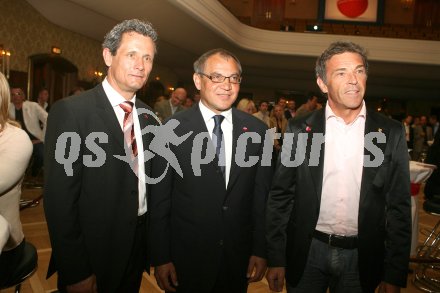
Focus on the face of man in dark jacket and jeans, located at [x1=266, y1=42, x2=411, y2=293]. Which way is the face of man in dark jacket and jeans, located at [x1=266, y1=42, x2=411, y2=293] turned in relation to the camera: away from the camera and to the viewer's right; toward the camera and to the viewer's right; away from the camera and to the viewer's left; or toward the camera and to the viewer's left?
toward the camera and to the viewer's right

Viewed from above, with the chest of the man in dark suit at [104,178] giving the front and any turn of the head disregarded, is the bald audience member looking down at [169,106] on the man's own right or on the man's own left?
on the man's own left

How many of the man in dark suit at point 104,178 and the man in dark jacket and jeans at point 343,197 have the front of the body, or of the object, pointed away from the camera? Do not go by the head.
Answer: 0

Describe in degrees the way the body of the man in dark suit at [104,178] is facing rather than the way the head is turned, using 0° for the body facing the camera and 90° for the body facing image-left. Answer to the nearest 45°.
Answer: approximately 315°

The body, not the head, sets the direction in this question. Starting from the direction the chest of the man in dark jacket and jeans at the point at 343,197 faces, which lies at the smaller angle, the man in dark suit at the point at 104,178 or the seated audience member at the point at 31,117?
the man in dark suit

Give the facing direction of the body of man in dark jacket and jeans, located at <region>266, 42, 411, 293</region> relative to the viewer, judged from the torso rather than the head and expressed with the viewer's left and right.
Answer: facing the viewer

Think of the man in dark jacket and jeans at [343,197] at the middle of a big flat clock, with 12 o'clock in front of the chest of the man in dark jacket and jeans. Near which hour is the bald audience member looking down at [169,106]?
The bald audience member looking down is roughly at 5 o'clock from the man in dark jacket and jeans.

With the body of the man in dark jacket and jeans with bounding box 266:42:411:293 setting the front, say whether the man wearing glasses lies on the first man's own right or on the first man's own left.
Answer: on the first man's own right

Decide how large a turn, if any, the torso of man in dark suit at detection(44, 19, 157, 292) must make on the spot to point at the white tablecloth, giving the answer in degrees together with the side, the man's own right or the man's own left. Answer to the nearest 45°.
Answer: approximately 45° to the man's own left

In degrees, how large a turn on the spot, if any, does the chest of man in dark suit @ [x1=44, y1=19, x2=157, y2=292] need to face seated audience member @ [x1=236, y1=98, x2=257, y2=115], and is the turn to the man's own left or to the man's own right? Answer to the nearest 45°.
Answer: approximately 90° to the man's own left
